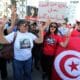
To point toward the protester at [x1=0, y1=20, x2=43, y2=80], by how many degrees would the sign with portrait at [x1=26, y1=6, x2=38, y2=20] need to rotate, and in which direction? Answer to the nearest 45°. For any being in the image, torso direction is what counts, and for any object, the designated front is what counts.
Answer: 0° — it already faces them

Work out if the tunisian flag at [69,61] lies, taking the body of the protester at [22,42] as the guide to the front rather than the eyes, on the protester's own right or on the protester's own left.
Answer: on the protester's own left

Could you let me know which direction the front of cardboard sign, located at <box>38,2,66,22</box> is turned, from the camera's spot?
facing the viewer

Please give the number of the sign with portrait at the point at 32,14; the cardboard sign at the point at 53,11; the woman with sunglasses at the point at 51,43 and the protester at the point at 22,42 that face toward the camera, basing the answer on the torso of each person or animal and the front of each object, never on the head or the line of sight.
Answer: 4

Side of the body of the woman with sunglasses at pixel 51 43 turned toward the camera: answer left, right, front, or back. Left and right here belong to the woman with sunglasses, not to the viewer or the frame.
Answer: front

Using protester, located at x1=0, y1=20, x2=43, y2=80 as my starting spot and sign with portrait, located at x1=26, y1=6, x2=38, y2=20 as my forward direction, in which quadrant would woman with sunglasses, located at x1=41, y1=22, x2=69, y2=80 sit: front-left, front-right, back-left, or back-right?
front-right

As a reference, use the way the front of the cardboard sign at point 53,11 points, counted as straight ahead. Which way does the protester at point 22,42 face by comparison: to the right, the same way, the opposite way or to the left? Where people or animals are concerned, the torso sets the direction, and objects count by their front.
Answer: the same way

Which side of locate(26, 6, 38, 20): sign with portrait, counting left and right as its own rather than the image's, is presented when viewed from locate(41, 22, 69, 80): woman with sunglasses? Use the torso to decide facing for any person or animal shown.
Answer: front

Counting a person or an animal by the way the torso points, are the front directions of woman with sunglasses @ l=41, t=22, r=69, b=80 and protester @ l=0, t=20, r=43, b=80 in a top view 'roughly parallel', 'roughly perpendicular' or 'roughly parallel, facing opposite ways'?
roughly parallel

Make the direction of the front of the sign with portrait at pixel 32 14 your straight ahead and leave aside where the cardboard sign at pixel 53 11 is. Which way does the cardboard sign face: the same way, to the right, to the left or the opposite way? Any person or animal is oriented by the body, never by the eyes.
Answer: the same way

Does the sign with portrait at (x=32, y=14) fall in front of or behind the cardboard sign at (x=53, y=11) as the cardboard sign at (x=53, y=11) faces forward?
behind

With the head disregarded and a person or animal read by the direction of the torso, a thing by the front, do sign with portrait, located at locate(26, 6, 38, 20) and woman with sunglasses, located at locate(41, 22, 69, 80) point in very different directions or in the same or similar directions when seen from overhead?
same or similar directions
